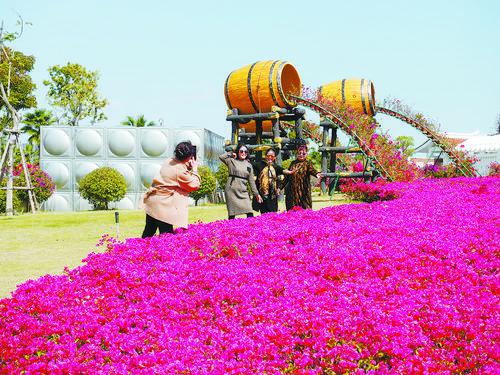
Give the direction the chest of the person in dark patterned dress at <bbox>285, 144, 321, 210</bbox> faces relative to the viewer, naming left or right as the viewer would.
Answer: facing the viewer

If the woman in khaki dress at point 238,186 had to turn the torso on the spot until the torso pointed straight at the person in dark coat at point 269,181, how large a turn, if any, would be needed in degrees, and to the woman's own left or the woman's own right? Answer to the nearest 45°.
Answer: approximately 135° to the woman's own left

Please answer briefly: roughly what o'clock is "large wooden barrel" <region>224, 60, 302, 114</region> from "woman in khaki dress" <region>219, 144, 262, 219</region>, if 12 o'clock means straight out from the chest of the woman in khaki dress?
The large wooden barrel is roughly at 6 o'clock from the woman in khaki dress.

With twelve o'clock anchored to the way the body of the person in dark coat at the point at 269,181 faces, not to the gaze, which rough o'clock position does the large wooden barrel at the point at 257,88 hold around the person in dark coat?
The large wooden barrel is roughly at 6 o'clock from the person in dark coat.

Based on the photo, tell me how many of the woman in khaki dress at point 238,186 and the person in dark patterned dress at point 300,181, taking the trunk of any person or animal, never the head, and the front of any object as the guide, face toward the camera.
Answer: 2

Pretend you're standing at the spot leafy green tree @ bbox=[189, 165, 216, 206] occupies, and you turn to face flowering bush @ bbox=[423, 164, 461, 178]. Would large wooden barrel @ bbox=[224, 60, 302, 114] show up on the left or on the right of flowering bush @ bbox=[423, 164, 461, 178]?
right

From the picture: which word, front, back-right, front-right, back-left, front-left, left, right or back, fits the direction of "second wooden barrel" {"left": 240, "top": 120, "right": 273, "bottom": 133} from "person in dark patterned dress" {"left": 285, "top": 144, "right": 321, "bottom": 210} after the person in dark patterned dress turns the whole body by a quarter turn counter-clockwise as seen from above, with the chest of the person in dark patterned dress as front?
left

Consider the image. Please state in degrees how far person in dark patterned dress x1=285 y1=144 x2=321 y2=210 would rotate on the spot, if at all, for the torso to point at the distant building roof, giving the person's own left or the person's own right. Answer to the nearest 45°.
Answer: approximately 135° to the person's own left

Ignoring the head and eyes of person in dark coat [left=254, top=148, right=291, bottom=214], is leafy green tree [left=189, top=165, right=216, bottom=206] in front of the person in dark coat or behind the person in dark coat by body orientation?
behind

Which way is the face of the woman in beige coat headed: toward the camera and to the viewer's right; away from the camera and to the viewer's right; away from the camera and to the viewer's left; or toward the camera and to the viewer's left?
away from the camera and to the viewer's right

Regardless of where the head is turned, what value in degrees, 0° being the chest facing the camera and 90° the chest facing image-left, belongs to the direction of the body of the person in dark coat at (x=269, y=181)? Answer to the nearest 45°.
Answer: approximately 0°

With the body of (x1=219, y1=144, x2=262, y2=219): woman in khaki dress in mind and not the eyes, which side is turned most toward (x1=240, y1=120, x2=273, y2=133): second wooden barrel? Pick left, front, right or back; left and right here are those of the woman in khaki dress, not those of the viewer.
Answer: back
